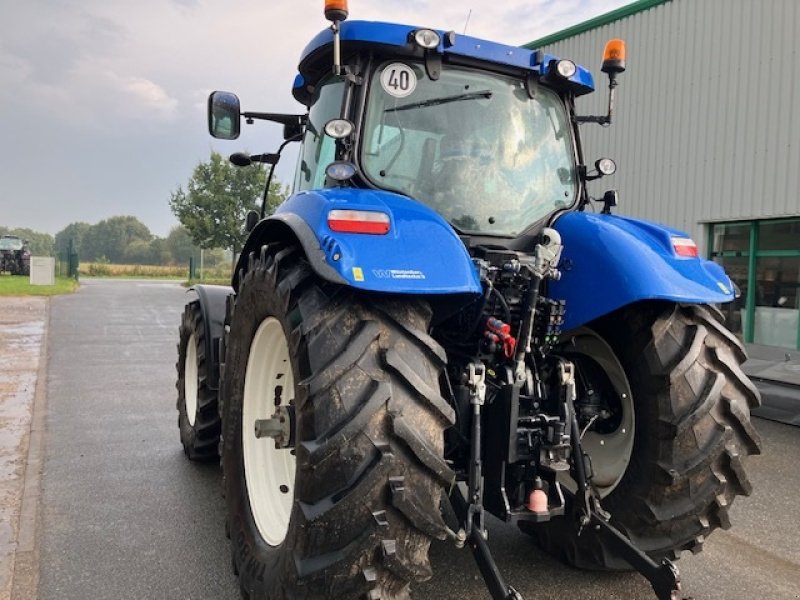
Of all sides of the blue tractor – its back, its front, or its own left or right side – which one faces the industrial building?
right

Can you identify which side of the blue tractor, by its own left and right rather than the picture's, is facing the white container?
front

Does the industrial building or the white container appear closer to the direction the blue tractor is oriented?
the white container

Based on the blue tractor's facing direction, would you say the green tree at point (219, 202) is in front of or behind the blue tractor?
in front

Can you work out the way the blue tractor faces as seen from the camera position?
facing away from the viewer and to the left of the viewer

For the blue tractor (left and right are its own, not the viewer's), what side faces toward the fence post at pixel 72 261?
front

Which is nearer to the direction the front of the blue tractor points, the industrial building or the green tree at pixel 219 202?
the green tree

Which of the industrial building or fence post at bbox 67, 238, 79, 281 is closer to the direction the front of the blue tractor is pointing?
the fence post
